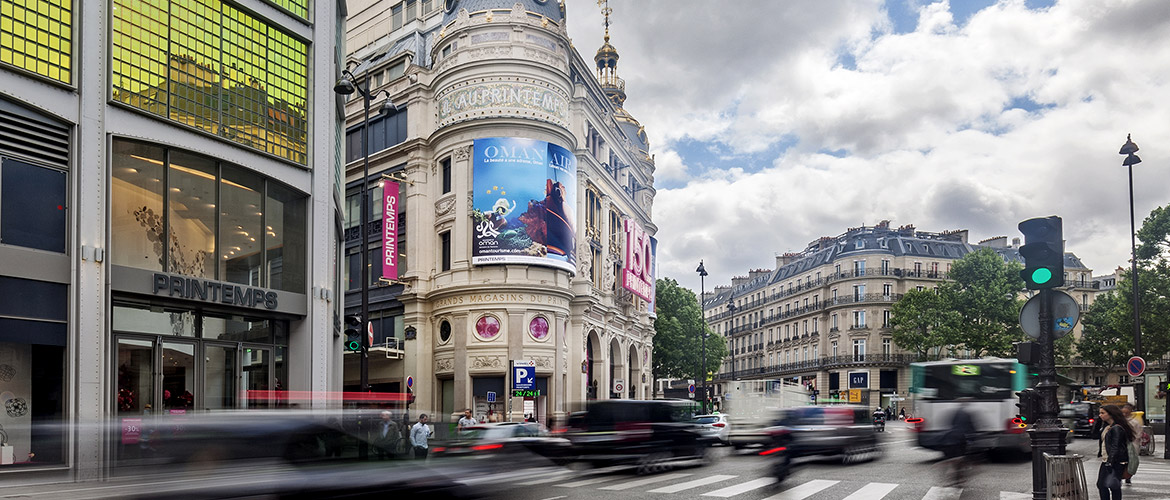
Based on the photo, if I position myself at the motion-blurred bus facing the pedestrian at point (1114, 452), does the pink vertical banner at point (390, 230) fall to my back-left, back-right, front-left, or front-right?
back-right

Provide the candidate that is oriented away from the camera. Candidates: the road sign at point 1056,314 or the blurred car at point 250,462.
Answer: the road sign

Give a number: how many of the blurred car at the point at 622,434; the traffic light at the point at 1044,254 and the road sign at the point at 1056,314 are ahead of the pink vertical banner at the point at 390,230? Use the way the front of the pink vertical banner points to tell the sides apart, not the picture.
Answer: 3

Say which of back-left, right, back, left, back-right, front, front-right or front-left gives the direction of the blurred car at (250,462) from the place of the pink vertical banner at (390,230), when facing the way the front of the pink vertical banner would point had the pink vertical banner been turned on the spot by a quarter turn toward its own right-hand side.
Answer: left

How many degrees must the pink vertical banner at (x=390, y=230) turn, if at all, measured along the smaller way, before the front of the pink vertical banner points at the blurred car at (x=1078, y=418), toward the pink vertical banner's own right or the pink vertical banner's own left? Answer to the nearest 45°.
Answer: approximately 90° to the pink vertical banner's own left

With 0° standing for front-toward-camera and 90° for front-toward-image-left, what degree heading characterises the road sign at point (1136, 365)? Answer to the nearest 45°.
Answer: approximately 0°

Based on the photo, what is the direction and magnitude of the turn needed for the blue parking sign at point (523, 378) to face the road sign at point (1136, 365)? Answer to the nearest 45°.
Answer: approximately 45° to its left

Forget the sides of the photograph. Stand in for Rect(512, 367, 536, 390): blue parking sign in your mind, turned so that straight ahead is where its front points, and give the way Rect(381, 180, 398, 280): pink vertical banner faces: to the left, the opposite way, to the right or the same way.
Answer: the same way

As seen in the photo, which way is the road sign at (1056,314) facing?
away from the camera

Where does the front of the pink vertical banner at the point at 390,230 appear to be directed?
toward the camera
